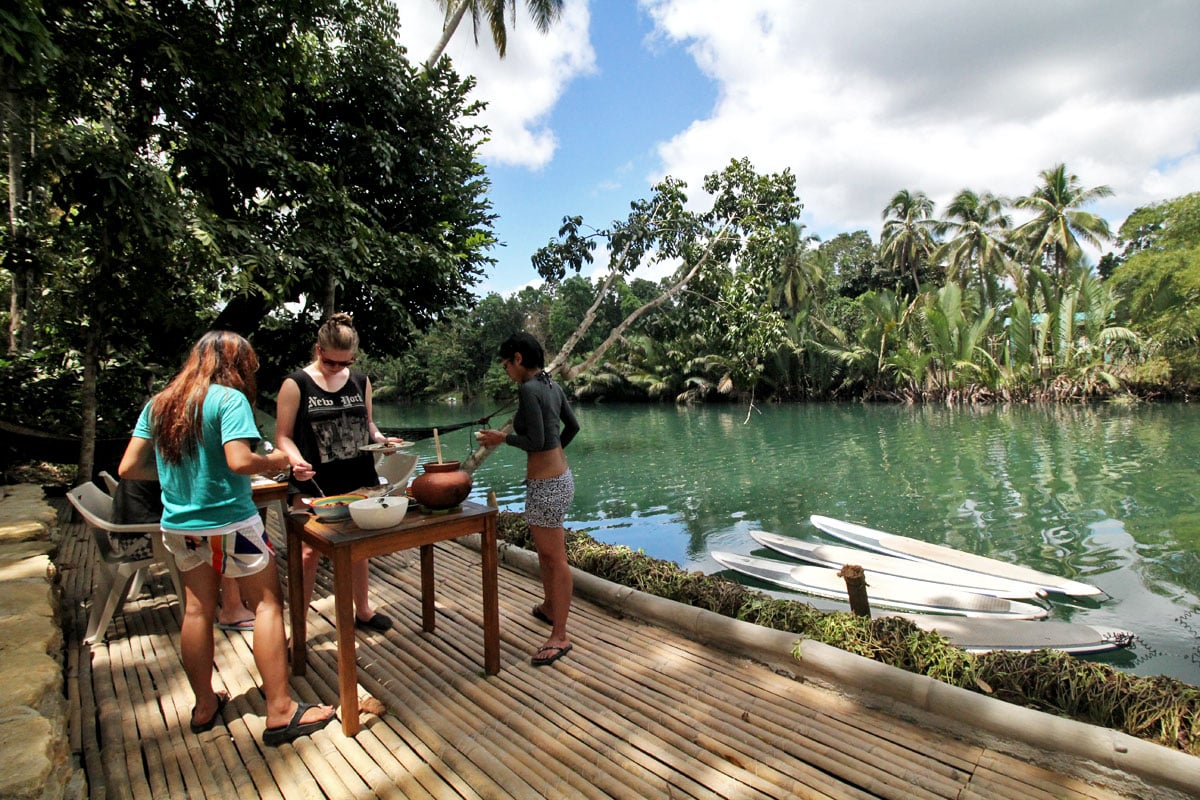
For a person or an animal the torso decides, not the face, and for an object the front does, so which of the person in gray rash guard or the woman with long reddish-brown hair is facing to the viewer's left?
the person in gray rash guard

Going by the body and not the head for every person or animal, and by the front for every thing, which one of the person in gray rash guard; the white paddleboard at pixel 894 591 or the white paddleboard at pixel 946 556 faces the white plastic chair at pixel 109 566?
the person in gray rash guard

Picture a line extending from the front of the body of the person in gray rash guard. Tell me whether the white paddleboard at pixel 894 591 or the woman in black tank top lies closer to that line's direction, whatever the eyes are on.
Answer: the woman in black tank top

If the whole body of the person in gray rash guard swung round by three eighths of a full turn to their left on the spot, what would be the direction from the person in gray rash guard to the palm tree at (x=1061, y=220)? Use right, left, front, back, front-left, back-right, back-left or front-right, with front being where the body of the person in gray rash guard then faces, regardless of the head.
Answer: left

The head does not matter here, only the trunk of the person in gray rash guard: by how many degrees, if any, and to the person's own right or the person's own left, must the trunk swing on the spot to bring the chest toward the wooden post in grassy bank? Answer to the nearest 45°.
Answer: approximately 180°

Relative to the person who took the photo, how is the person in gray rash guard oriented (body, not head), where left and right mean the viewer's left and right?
facing to the left of the viewer

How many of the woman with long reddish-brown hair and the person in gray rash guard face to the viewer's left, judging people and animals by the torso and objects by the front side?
1

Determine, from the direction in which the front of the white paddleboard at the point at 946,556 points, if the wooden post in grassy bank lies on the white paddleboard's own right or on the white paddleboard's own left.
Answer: on the white paddleboard's own left

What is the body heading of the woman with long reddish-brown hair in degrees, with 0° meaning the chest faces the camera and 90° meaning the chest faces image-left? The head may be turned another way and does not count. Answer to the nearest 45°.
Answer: approximately 225°
